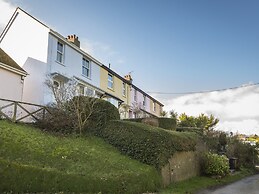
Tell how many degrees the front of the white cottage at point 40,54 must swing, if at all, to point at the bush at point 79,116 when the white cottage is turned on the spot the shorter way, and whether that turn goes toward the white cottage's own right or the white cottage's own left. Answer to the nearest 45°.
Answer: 0° — it already faces it

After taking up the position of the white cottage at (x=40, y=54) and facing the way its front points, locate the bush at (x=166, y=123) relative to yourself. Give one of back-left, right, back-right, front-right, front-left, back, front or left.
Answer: front-left

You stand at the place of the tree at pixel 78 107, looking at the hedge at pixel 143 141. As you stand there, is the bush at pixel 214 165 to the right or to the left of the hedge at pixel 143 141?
left

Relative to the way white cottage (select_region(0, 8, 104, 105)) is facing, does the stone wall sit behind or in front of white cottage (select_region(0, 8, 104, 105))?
in front

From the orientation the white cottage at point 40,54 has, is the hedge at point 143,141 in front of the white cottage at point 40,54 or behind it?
in front

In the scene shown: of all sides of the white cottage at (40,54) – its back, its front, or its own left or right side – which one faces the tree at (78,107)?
front

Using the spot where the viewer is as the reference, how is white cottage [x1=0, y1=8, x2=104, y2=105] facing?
facing the viewer and to the right of the viewer

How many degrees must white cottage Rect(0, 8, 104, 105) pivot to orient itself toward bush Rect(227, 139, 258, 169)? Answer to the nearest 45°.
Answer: approximately 45° to its left

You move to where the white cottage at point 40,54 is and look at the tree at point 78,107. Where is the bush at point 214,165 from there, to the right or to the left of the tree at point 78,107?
left

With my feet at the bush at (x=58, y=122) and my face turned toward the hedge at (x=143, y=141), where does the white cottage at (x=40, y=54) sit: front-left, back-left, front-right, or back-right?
back-left

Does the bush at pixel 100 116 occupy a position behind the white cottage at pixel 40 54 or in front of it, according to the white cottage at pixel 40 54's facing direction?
in front

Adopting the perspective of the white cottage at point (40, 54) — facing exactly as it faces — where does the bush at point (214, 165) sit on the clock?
The bush is roughly at 11 o'clock from the white cottage.
